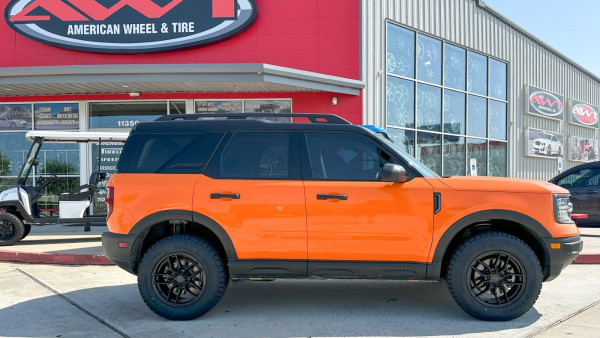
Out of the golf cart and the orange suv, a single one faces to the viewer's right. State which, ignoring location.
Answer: the orange suv

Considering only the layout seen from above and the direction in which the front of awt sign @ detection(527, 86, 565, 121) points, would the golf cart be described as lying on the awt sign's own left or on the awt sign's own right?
on the awt sign's own right

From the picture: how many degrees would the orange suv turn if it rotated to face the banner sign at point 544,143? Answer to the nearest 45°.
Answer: approximately 45° to its left

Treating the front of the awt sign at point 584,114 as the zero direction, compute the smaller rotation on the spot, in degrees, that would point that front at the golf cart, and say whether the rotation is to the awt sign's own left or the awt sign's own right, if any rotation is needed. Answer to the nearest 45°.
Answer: approximately 45° to the awt sign's own right

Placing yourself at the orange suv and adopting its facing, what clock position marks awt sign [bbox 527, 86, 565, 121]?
The awt sign is roughly at 10 o'clock from the orange suv.

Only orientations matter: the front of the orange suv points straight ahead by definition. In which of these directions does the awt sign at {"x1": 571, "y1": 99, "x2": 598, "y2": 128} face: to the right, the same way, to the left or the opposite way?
to the right

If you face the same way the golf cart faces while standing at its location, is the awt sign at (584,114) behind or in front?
behind

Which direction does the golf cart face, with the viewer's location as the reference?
facing to the left of the viewer

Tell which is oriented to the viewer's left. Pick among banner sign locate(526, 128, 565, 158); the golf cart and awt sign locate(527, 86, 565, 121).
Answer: the golf cart

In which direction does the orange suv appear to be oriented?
to the viewer's right
